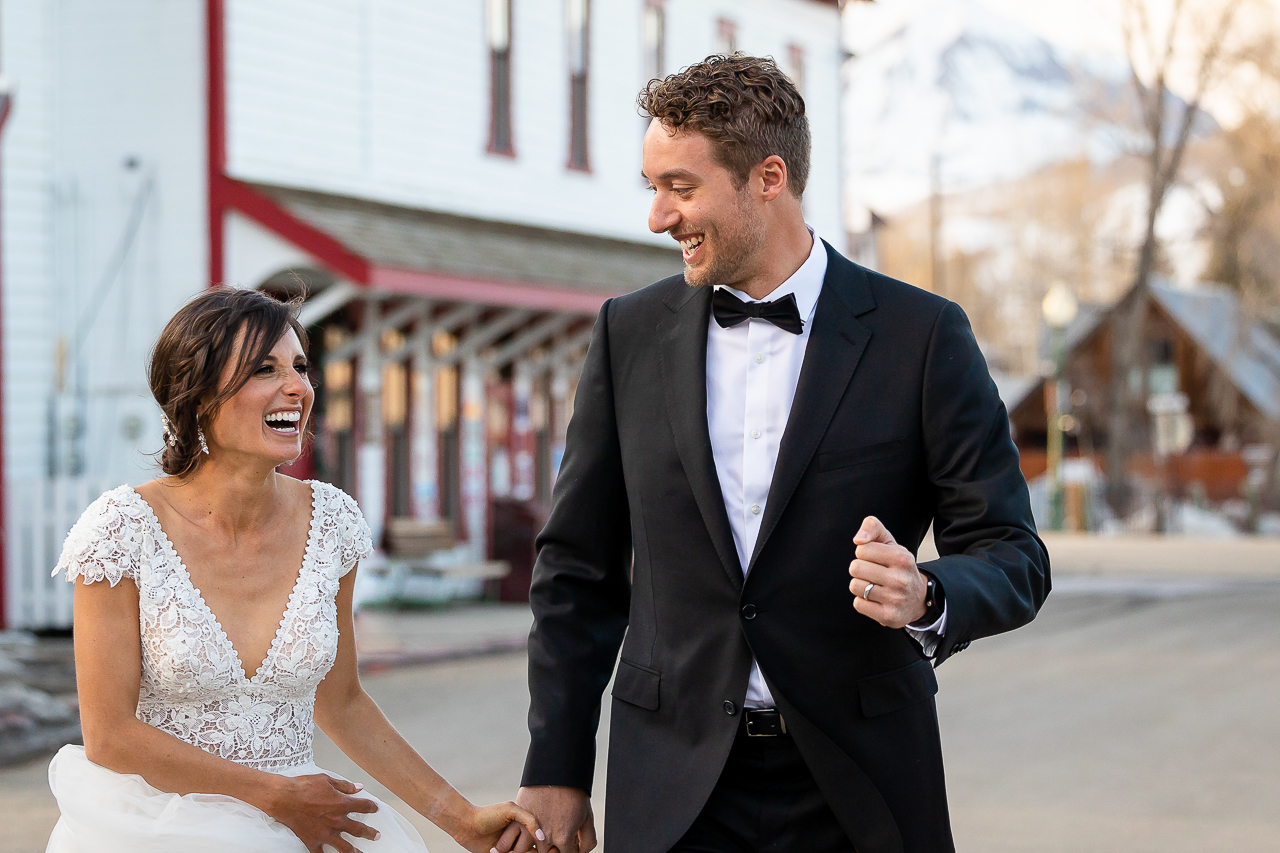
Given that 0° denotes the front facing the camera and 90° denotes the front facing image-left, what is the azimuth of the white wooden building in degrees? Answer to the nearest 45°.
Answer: approximately 315°

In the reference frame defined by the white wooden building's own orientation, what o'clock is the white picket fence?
The white picket fence is roughly at 3 o'clock from the white wooden building.

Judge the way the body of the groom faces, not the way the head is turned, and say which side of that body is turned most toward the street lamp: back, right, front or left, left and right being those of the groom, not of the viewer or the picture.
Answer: back

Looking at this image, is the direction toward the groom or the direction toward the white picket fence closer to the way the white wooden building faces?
the groom

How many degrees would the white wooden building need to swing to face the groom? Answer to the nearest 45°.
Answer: approximately 45° to its right

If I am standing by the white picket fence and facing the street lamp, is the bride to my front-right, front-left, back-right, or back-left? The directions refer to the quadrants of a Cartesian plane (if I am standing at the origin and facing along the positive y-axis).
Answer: back-right

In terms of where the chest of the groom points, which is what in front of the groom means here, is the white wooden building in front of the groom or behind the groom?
behind

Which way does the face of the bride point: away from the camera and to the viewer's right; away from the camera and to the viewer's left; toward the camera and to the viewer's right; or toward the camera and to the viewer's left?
toward the camera and to the viewer's right

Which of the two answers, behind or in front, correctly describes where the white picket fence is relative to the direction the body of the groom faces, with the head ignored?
behind

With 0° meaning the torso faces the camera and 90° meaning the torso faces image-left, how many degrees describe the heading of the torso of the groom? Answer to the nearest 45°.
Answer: approximately 0°
